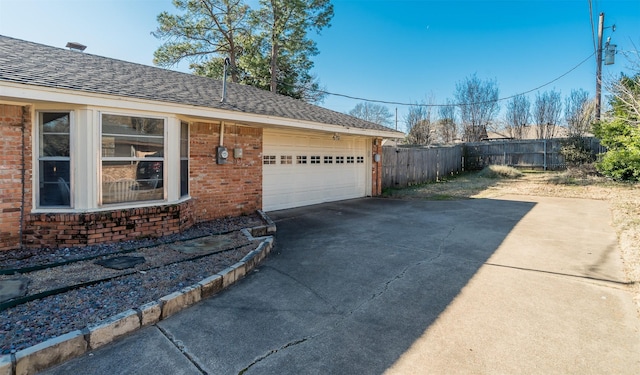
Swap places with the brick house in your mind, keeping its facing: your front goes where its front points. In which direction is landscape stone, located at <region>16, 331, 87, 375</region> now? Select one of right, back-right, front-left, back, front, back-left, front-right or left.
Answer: front-right

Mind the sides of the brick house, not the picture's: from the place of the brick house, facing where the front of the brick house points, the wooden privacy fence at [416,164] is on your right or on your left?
on your left

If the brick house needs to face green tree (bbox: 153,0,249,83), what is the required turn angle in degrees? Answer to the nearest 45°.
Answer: approximately 135° to its left

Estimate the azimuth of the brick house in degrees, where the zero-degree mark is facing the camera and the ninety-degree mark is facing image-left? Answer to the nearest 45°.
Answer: approximately 315°

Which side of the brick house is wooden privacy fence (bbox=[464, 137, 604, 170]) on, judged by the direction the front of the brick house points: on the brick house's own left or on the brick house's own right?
on the brick house's own left

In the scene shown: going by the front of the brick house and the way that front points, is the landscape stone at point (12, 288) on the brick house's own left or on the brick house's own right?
on the brick house's own right

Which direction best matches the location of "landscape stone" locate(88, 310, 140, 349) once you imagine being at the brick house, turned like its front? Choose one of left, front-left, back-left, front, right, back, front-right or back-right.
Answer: front-right
